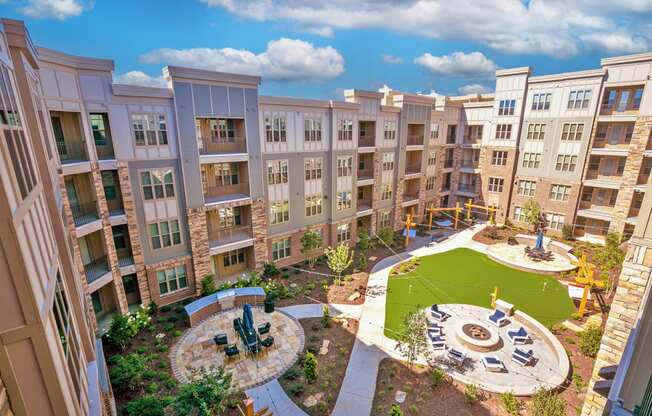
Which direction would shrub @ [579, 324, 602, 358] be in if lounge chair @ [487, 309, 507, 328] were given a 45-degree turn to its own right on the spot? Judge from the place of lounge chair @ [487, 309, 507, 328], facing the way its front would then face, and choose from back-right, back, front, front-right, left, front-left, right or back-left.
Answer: back

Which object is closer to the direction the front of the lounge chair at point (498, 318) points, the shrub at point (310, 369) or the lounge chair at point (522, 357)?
the shrub

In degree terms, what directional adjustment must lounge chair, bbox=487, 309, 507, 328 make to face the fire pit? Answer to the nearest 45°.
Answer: approximately 45° to its left

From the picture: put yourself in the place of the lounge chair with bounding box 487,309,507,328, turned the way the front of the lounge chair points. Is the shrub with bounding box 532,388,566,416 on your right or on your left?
on your left

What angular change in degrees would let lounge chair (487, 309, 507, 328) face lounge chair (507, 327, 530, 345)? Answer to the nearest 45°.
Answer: approximately 90° to its left

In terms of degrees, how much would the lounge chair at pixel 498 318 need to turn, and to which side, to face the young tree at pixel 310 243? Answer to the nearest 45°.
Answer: approximately 45° to its right

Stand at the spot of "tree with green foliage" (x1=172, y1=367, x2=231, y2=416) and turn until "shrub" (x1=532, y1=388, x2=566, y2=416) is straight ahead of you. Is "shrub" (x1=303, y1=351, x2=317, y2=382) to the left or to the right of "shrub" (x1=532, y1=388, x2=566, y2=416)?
left

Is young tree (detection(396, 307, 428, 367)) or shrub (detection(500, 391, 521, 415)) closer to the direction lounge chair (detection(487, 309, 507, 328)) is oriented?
the young tree

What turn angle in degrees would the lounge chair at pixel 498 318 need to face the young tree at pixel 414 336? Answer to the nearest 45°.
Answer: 0° — it already faces it

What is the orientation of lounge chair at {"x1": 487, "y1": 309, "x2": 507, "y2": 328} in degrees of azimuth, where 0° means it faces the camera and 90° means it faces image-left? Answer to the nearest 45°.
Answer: approximately 45°

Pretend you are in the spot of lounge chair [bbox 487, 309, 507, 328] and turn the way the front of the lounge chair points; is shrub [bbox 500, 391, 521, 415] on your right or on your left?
on your left
